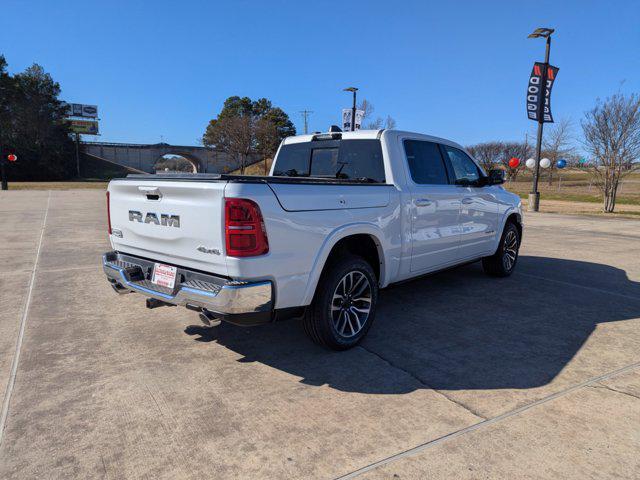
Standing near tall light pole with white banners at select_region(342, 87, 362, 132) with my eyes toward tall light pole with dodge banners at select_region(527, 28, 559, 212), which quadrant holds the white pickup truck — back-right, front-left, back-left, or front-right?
front-right

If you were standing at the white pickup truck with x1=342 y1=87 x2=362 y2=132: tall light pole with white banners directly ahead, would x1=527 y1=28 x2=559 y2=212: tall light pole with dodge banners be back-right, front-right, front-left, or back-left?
front-right

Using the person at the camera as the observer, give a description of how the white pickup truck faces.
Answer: facing away from the viewer and to the right of the viewer

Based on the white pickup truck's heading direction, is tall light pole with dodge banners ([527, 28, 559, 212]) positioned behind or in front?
in front

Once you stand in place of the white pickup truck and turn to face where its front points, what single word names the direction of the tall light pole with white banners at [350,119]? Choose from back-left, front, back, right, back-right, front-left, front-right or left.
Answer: front-left
